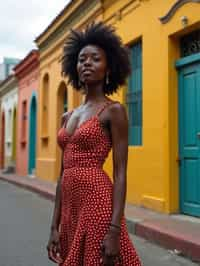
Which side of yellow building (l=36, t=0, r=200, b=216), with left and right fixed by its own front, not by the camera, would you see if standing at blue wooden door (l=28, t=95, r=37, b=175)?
right

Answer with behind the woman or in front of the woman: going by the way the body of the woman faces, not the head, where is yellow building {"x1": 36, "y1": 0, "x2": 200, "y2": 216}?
behind

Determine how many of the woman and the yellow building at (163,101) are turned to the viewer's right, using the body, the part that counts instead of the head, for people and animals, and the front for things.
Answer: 0

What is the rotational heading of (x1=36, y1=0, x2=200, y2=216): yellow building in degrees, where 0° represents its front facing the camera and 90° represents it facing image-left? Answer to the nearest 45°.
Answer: approximately 45°

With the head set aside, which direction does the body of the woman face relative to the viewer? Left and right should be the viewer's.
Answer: facing the viewer and to the left of the viewer

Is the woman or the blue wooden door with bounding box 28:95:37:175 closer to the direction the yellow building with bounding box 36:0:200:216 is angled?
the woman

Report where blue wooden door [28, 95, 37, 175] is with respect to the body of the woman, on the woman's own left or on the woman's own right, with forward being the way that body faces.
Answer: on the woman's own right

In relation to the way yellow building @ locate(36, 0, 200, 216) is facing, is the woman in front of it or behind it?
in front
